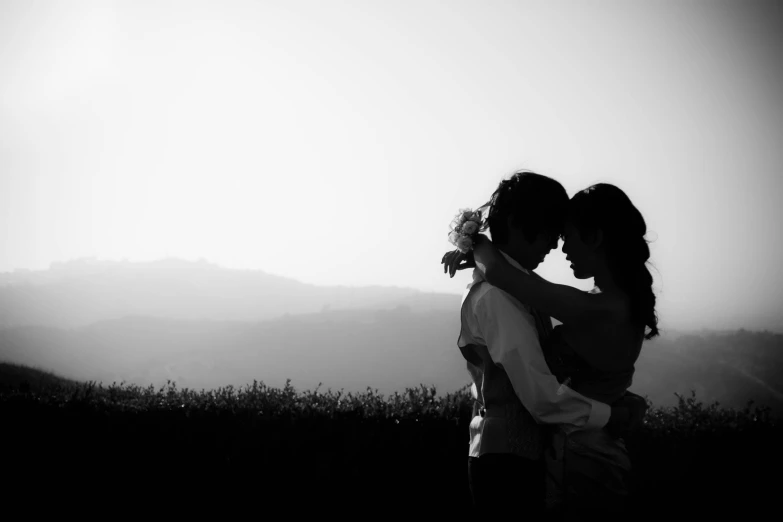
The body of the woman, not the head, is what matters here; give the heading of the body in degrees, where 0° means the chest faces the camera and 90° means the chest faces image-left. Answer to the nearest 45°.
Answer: approximately 90°

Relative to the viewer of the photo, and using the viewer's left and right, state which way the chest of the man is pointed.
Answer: facing to the right of the viewer

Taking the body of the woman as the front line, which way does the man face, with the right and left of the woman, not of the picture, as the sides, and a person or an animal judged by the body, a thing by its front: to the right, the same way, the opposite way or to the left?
the opposite way

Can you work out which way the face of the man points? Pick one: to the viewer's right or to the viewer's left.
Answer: to the viewer's right

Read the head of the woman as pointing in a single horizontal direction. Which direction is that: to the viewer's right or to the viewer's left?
to the viewer's left
